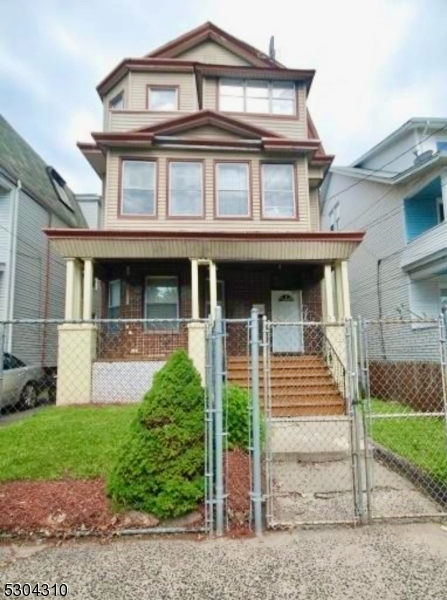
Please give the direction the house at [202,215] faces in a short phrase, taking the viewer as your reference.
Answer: facing the viewer

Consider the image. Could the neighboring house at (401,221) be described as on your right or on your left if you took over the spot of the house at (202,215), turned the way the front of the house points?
on your left

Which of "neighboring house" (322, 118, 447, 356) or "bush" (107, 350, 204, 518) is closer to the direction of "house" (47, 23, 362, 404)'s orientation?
the bush

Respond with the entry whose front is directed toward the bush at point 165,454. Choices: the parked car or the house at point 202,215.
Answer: the house

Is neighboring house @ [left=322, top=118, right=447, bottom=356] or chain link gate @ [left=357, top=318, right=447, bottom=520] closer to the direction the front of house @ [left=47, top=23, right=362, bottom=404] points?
the chain link gate

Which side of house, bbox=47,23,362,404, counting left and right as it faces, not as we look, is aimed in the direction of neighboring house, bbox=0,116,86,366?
right

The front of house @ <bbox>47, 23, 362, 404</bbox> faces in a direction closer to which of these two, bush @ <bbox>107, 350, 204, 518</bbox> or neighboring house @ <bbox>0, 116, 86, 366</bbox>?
the bush

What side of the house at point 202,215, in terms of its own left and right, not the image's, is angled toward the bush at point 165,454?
front
